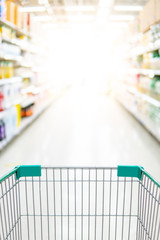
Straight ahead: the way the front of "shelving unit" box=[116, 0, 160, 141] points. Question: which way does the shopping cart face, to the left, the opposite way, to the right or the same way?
to the right

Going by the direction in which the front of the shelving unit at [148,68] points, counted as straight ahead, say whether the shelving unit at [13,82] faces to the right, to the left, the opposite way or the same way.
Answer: the opposite way

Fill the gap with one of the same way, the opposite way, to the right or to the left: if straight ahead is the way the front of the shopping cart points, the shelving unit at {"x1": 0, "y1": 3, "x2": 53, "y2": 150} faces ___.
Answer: to the right

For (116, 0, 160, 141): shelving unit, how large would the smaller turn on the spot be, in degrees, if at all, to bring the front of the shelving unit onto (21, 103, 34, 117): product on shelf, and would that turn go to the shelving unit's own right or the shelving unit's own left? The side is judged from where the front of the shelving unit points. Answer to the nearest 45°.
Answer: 0° — it already faces it

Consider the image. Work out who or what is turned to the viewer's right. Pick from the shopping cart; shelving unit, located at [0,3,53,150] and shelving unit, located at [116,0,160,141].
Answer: shelving unit, located at [0,3,53,150]

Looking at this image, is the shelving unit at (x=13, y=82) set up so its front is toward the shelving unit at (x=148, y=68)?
yes

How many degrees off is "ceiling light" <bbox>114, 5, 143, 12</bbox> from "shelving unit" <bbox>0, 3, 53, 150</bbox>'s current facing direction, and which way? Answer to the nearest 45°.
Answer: approximately 45° to its left

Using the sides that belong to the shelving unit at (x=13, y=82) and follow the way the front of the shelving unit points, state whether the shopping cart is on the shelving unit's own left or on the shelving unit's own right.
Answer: on the shelving unit's own right

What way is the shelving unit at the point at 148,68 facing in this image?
to the viewer's left

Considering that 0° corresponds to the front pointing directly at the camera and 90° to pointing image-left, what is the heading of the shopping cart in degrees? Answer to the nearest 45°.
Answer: approximately 180°

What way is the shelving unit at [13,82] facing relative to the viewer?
to the viewer's right

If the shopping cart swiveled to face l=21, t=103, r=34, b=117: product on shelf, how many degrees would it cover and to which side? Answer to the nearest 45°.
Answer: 0° — it already faces it
